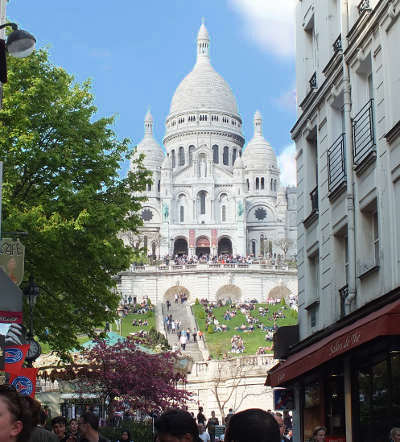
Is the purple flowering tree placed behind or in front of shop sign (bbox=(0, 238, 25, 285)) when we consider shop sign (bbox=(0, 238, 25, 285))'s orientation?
behind

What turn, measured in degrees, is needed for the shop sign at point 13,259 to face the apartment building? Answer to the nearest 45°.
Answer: approximately 90° to its left

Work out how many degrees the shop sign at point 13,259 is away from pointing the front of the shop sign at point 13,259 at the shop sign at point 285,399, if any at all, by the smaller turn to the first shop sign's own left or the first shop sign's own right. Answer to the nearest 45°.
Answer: approximately 135° to the first shop sign's own left

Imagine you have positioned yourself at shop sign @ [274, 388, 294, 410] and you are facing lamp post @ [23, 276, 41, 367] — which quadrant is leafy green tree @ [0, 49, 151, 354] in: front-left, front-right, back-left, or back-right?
front-right

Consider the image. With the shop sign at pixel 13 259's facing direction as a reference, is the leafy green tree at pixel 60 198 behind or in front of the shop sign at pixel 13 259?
behind

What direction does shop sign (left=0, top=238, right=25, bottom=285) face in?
toward the camera

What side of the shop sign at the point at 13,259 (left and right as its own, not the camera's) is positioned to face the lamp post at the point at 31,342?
back

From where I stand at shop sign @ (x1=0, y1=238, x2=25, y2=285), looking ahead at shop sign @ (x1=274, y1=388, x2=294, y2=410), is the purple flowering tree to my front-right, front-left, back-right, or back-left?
front-left

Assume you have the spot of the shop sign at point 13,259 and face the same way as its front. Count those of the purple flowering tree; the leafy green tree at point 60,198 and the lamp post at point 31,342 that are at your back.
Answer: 3
